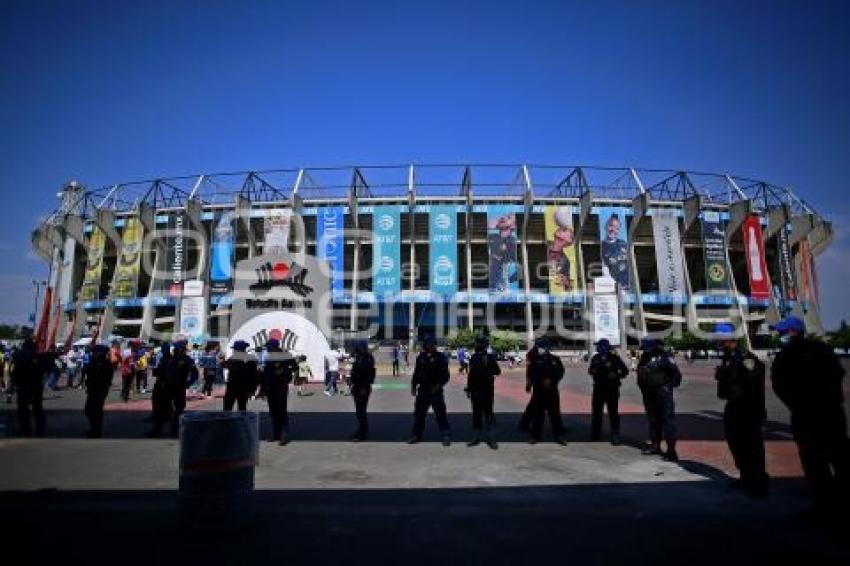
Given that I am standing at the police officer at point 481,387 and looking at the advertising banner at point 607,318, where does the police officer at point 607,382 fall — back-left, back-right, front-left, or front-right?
front-right

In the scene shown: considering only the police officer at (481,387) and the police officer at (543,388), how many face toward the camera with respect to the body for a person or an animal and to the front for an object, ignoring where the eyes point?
2

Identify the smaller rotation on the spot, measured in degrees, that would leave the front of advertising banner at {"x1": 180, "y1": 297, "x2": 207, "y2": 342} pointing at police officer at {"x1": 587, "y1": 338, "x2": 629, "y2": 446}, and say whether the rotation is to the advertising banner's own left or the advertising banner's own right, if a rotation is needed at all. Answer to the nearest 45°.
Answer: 0° — it already faces them

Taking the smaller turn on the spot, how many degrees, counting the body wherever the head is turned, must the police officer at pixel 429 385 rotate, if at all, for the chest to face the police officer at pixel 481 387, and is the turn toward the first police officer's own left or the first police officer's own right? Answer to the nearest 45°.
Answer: approximately 90° to the first police officer's own left

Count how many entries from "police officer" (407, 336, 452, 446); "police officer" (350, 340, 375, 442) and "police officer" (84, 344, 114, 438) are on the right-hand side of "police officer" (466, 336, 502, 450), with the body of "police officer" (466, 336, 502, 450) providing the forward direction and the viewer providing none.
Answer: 3

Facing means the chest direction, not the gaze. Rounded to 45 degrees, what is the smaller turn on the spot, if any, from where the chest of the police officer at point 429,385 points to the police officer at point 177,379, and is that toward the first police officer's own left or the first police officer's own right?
approximately 90° to the first police officer's own right

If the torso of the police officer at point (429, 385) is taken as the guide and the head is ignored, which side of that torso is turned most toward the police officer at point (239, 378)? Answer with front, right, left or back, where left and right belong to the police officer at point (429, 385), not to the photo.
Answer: right

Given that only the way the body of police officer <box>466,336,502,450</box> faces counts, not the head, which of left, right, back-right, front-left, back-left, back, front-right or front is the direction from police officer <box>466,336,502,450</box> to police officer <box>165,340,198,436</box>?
right

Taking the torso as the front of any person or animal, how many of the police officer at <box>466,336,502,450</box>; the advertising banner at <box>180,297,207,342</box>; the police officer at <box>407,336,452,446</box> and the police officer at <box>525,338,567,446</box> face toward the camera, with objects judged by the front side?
4

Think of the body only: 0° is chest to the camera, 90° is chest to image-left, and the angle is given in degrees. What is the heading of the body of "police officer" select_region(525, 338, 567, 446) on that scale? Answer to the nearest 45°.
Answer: approximately 0°

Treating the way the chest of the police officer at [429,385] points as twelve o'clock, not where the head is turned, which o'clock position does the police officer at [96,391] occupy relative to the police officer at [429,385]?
the police officer at [96,391] is roughly at 3 o'clock from the police officer at [429,385].

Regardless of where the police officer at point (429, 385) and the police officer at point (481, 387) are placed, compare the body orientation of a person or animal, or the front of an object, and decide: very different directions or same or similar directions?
same or similar directions

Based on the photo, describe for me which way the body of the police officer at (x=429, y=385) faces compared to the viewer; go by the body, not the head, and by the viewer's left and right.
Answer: facing the viewer

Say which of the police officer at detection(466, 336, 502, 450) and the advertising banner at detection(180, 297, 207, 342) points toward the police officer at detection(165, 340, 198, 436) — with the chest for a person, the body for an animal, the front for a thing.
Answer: the advertising banner

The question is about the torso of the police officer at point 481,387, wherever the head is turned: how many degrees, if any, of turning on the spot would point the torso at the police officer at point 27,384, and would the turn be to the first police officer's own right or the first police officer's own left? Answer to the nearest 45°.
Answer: approximately 90° to the first police officer's own right

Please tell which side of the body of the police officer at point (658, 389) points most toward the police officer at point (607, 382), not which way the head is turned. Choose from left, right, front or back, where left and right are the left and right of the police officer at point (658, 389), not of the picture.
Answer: right
